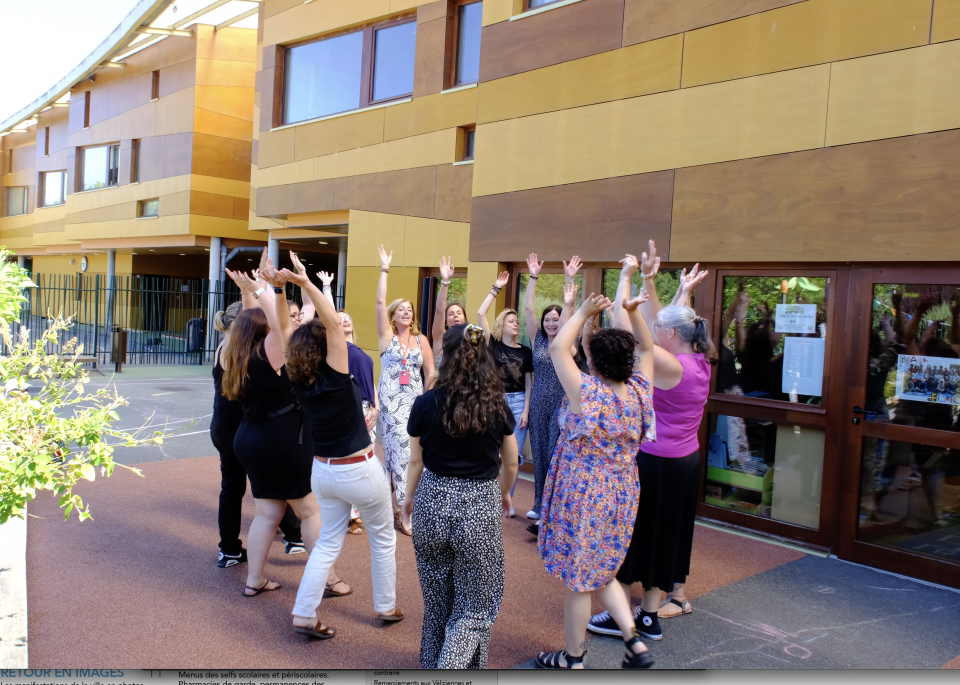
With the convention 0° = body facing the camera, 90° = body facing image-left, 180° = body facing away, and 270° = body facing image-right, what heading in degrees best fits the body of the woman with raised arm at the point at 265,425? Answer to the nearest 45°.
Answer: approximately 225°

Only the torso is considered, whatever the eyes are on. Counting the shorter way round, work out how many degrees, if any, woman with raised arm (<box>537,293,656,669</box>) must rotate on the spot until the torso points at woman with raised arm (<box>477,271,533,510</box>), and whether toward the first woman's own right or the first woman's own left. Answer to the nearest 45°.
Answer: approximately 45° to the first woman's own right

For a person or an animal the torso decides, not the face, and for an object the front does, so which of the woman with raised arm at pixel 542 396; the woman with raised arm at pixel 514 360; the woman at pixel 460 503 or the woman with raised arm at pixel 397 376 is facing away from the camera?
the woman at pixel 460 503

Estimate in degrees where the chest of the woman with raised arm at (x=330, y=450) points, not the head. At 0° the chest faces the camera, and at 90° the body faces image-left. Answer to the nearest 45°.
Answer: approximately 225°

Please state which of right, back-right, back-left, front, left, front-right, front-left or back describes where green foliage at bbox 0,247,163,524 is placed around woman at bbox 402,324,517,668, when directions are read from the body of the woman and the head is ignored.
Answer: left

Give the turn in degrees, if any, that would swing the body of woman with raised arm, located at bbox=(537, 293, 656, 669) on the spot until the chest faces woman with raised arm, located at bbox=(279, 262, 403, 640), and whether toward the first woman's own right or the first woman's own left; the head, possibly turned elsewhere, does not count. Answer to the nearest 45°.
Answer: approximately 45° to the first woman's own left

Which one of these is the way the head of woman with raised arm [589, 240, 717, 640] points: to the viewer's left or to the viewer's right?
to the viewer's left

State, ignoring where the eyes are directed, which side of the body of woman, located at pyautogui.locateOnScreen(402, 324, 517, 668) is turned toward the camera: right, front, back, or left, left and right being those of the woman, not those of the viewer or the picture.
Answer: back

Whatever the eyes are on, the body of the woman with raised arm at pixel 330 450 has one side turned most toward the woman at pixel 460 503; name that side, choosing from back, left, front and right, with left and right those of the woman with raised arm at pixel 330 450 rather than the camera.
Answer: right

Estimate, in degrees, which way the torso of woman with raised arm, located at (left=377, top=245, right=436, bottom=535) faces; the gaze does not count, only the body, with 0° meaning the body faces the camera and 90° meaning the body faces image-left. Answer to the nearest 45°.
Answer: approximately 0°

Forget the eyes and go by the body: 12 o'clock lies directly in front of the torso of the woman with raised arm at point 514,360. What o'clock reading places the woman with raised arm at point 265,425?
the woman with raised arm at point 265,425 is roughly at 1 o'clock from the woman with raised arm at point 514,360.
